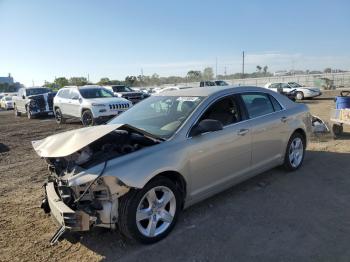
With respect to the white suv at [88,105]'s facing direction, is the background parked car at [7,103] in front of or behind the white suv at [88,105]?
behind

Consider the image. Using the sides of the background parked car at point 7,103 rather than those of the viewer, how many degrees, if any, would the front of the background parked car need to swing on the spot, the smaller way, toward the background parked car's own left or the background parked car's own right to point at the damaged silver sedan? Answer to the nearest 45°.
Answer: approximately 45° to the background parked car's own right

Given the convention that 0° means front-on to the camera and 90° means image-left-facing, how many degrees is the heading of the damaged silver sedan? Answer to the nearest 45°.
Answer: approximately 45°

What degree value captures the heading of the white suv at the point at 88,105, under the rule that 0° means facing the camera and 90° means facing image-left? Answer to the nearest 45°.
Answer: approximately 315°
